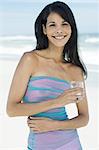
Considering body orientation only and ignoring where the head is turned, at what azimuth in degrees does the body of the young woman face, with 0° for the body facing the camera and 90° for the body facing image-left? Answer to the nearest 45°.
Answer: approximately 0°
